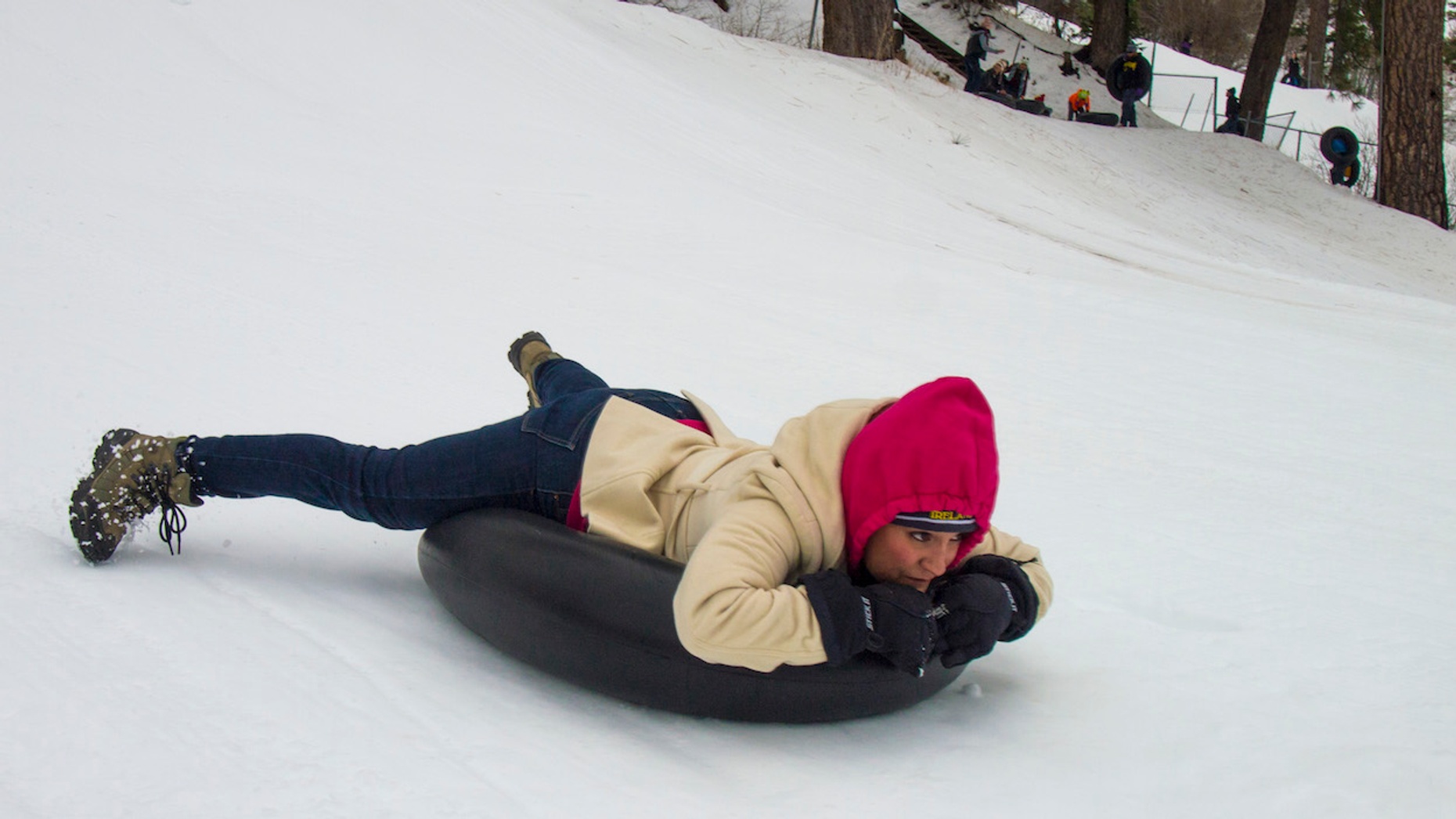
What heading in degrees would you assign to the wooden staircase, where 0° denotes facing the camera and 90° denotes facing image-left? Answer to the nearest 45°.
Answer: approximately 270°

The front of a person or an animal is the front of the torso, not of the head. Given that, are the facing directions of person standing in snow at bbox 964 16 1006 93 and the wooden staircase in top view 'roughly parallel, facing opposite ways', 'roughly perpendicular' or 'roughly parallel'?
roughly parallel

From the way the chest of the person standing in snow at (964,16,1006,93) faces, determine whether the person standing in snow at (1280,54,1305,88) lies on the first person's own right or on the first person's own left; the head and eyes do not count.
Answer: on the first person's own left

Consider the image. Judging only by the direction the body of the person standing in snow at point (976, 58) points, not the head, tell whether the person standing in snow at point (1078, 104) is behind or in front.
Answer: in front

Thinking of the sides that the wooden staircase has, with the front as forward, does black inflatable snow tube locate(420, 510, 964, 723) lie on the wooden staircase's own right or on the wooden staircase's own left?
on the wooden staircase's own right

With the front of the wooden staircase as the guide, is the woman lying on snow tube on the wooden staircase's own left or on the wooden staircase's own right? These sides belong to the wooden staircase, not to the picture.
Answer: on the wooden staircase's own right

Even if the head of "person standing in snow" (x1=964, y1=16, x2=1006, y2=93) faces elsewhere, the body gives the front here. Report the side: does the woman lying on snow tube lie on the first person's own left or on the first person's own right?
on the first person's own right
